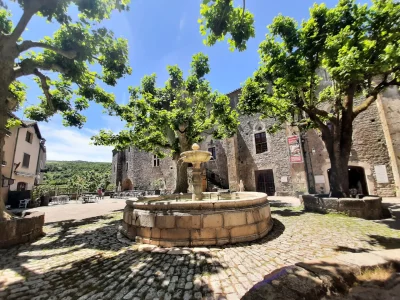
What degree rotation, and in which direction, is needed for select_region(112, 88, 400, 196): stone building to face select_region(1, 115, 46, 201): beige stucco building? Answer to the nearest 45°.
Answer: approximately 90° to its right

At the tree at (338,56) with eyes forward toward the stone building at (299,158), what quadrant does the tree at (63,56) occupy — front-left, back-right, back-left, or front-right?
back-left

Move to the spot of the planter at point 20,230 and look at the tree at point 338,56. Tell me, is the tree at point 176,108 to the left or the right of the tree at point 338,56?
left

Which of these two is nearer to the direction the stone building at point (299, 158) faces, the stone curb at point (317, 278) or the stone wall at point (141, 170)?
the stone curb

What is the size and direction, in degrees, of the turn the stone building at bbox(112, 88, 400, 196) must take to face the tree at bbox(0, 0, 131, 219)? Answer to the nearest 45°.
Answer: approximately 45° to its right

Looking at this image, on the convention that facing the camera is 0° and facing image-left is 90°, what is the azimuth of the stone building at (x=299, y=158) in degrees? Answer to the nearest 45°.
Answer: approximately 0°
